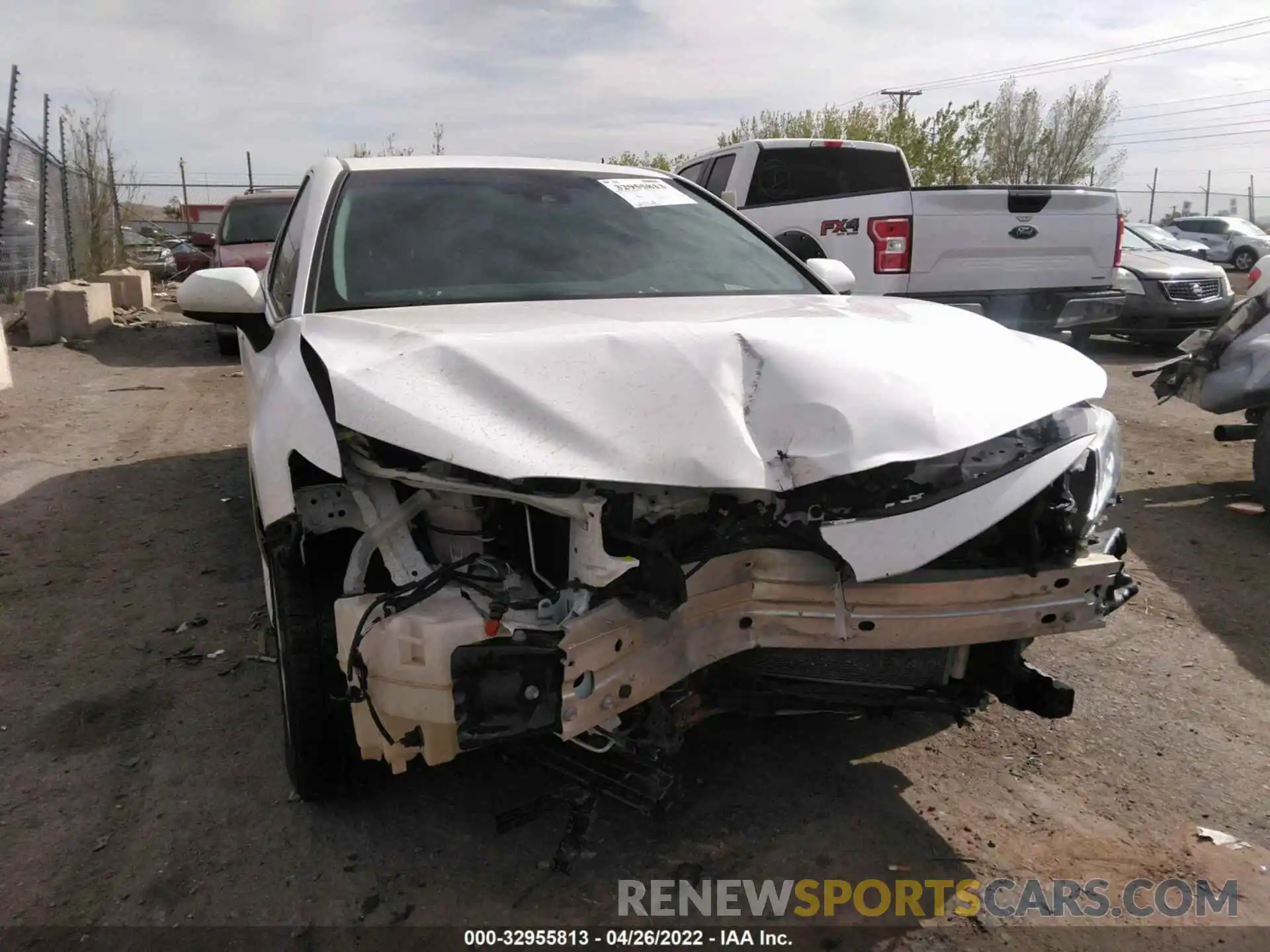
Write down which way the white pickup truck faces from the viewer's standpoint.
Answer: facing away from the viewer and to the left of the viewer

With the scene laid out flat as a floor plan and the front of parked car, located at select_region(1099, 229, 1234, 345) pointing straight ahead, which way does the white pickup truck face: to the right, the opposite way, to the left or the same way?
the opposite way

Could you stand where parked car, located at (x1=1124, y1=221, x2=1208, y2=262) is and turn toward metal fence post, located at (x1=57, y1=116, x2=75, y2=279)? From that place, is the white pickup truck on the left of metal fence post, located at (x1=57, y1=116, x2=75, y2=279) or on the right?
left

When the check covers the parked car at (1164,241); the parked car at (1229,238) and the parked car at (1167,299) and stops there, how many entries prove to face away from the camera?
0

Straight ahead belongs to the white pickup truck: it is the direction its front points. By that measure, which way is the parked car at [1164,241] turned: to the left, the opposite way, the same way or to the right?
the opposite way

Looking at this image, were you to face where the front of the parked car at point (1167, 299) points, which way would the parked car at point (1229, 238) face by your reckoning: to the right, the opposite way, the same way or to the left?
the same way

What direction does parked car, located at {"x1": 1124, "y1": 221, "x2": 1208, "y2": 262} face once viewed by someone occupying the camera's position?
facing the viewer and to the right of the viewer

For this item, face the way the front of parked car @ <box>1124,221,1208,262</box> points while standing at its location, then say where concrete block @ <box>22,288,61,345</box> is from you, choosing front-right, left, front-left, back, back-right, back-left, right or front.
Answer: right

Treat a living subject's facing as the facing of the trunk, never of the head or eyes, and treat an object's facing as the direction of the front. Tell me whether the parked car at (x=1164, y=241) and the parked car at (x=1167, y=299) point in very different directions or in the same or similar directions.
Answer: same or similar directions

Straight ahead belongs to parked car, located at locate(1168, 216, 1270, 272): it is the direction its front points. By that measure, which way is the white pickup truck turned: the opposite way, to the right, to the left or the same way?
the opposite way
